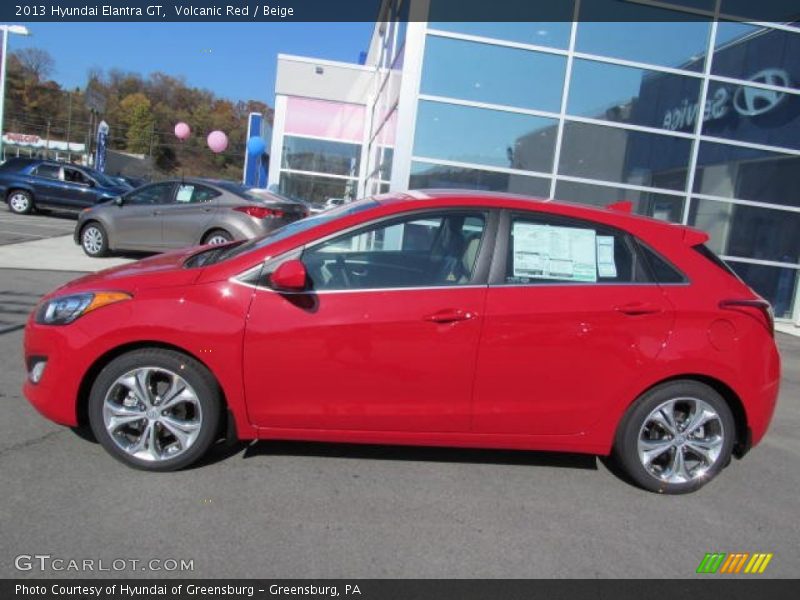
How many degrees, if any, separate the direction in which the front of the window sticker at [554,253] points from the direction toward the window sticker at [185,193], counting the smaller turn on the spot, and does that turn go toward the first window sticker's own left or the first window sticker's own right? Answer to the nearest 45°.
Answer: approximately 135° to the first window sticker's own right

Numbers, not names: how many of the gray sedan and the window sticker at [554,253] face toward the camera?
1

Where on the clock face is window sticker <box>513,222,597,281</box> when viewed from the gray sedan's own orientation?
The window sticker is roughly at 7 o'clock from the gray sedan.

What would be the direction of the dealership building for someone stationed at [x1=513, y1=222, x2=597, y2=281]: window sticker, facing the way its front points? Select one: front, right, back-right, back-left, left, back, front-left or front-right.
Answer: back

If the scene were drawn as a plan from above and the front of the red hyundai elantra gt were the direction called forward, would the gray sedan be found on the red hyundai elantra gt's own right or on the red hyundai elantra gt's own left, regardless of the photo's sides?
on the red hyundai elantra gt's own right

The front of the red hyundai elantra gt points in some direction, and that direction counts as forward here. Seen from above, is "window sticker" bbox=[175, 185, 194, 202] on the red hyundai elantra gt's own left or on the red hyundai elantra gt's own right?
on the red hyundai elantra gt's own right

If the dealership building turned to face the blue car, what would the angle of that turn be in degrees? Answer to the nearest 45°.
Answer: approximately 90° to its right

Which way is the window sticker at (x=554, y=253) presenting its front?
toward the camera

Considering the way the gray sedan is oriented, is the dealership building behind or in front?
behind

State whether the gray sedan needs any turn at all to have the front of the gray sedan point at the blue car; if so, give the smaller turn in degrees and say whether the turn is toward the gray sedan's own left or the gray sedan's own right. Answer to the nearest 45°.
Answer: approximately 45° to the gray sedan's own right

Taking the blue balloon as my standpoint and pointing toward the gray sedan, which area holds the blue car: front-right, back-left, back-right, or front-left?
front-right

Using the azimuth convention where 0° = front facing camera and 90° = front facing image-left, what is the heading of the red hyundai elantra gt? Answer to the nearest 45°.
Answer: approximately 90°

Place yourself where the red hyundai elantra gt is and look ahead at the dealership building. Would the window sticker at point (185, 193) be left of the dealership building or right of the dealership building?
left

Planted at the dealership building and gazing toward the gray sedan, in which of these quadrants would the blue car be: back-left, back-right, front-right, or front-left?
front-right

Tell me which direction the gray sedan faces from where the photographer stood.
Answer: facing away from the viewer and to the left of the viewer

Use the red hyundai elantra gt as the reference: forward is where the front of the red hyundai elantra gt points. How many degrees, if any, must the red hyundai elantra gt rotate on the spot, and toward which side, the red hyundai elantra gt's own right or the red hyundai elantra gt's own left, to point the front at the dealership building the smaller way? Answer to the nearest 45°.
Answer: approximately 90° to the red hyundai elantra gt's own right
